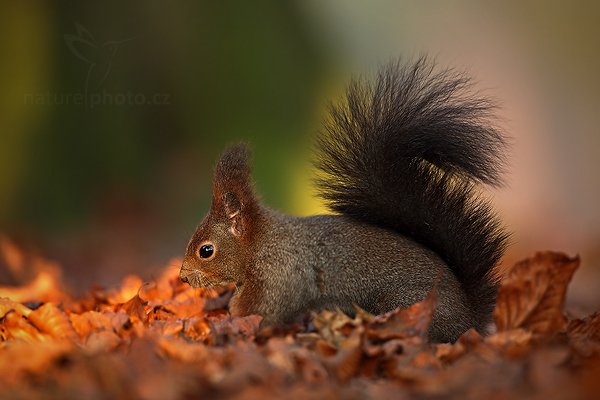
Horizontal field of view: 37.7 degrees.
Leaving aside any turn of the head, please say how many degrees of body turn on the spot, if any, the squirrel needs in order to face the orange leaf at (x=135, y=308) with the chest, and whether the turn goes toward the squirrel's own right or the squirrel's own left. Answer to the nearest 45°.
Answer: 0° — it already faces it

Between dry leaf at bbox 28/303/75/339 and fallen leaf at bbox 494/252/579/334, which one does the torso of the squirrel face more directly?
the dry leaf

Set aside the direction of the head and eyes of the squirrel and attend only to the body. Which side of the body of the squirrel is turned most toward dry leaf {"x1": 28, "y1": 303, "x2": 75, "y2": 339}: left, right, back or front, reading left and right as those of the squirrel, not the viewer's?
front

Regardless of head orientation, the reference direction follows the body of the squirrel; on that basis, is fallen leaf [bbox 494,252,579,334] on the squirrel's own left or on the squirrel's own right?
on the squirrel's own right

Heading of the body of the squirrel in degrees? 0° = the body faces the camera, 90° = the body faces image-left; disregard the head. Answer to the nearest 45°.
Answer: approximately 90°

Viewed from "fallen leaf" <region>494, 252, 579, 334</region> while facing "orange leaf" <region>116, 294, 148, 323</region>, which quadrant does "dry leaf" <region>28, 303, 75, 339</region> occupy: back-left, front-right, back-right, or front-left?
front-left

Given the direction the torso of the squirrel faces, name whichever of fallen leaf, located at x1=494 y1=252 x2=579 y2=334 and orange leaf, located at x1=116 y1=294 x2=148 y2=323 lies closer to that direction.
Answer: the orange leaf

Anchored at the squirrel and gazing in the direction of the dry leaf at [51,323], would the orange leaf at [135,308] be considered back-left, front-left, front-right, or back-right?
front-right
